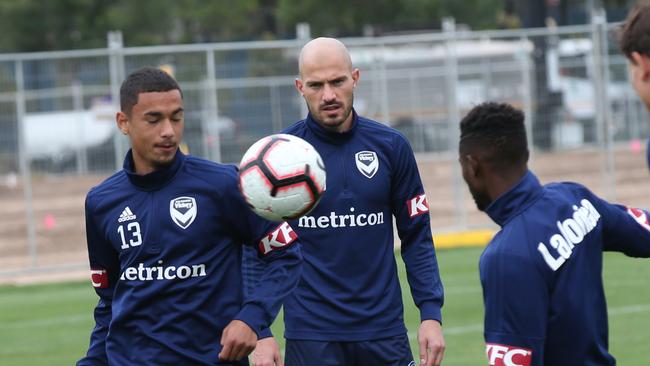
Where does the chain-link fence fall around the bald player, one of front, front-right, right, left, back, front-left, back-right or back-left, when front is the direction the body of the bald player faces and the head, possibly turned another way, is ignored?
back

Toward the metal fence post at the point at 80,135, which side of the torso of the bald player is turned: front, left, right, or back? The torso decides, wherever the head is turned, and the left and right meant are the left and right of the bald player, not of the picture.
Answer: back

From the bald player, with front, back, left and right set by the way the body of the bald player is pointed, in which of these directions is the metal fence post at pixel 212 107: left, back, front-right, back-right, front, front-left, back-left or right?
back

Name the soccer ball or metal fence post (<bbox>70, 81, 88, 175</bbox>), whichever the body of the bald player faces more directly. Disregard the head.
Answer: the soccer ball

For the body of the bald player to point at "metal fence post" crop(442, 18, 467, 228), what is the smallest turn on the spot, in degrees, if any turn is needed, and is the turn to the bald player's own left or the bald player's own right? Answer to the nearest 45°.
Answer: approximately 180°

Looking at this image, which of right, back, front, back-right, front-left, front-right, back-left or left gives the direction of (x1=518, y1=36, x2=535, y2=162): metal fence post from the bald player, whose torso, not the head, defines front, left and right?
back

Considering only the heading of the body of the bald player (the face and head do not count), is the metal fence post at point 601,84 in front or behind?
behind

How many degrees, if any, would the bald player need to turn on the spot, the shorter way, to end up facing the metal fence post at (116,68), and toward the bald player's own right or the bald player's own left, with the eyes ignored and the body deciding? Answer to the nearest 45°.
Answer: approximately 180°

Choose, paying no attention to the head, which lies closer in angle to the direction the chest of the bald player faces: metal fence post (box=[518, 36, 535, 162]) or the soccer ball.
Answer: the soccer ball

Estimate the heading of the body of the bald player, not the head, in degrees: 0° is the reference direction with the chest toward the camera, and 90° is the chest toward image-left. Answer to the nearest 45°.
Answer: approximately 0°

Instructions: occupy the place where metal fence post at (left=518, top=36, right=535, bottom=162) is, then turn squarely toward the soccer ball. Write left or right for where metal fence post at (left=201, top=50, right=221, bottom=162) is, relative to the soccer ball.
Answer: right
